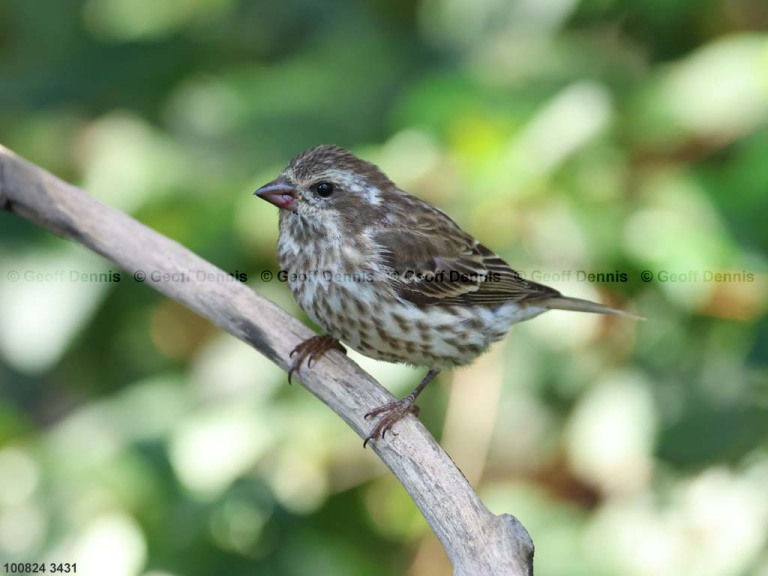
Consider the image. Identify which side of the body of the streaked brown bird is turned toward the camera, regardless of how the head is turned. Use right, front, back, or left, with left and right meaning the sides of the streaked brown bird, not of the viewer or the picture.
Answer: left
